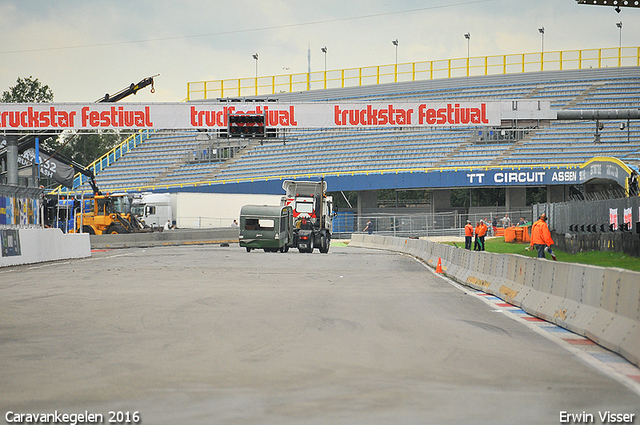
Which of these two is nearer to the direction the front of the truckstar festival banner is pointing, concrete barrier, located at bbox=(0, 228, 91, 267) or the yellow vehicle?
the concrete barrier

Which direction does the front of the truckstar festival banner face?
toward the camera

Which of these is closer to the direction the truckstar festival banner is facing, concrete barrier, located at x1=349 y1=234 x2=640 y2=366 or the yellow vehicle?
the concrete barrier

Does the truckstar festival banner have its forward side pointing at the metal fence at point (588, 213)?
no

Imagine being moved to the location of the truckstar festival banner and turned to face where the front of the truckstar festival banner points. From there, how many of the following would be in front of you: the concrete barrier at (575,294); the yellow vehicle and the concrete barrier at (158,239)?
1

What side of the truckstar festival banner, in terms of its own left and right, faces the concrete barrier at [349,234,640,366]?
front

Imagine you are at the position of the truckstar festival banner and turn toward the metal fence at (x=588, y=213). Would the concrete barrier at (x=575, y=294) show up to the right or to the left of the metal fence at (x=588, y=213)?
right

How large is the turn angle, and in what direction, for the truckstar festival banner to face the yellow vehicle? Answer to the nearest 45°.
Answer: approximately 135° to its right

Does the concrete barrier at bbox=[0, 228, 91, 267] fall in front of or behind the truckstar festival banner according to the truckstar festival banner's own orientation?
in front
